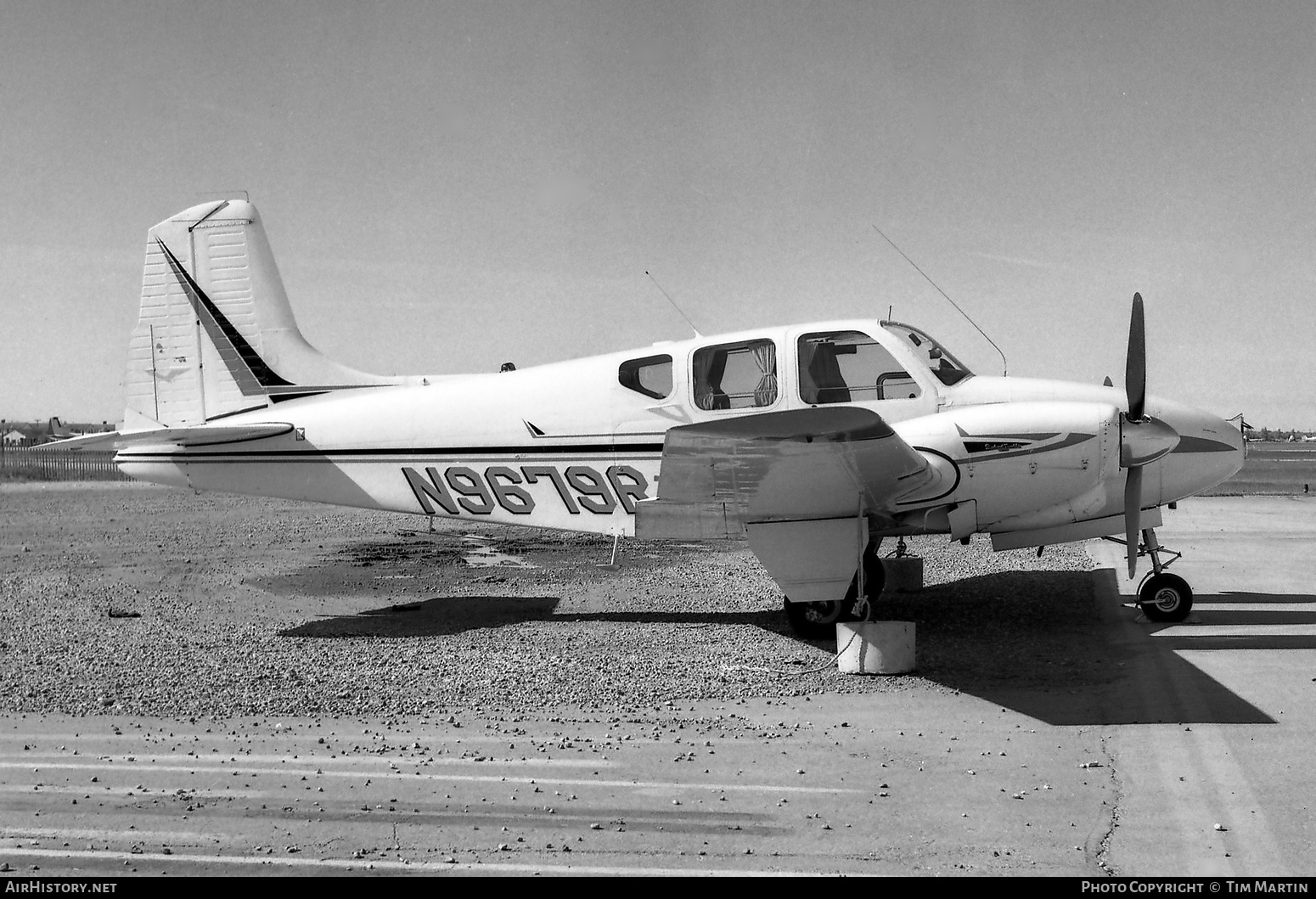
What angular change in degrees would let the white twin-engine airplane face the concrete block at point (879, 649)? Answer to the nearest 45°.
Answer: approximately 45° to its right

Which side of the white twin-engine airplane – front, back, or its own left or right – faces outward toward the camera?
right
